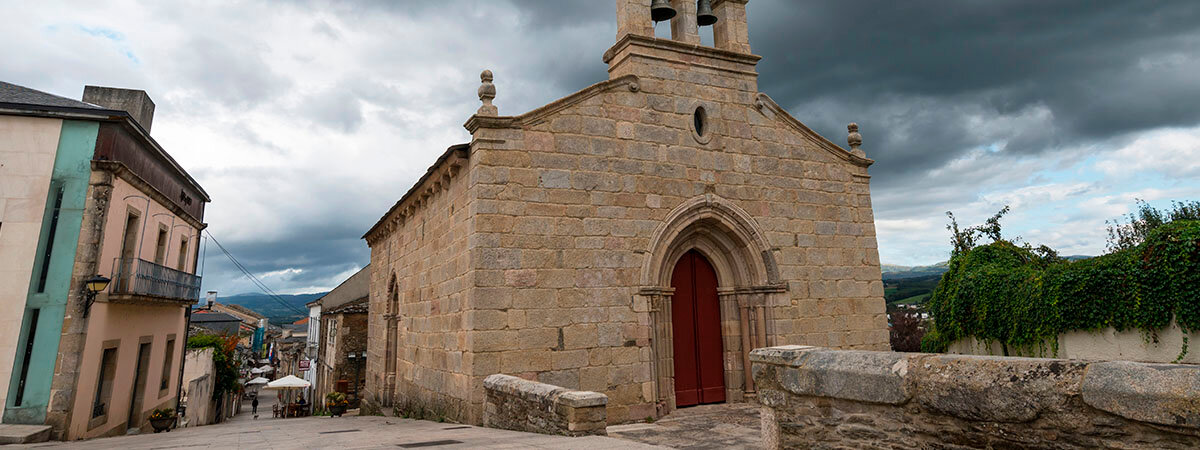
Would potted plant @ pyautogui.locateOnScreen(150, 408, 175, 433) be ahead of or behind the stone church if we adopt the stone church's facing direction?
behind

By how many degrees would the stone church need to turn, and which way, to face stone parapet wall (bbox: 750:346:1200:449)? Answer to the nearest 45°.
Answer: approximately 45° to its right

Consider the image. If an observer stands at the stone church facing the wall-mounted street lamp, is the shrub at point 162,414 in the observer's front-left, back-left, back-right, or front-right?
front-right

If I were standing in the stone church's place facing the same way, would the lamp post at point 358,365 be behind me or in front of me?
behind

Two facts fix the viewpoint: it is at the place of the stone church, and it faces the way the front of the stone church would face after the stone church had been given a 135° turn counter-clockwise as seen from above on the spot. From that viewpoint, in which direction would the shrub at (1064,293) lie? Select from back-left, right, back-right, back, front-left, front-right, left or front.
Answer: right

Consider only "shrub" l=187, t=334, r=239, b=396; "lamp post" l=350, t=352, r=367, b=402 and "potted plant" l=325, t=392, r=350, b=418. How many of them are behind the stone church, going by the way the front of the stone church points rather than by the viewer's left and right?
3

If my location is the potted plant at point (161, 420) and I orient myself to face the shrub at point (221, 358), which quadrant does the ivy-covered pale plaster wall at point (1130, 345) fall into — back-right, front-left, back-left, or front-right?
back-right

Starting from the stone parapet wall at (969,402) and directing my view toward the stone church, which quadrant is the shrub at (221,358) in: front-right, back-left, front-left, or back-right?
front-left

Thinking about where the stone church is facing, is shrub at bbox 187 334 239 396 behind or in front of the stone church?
behind

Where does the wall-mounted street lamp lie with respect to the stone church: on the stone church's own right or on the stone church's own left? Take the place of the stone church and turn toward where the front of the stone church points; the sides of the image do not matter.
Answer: on the stone church's own right

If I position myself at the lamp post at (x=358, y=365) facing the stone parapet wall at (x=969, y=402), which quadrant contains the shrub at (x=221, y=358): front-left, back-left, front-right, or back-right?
back-right

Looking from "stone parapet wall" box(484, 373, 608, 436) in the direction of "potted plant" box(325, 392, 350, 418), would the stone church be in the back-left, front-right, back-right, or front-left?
front-right

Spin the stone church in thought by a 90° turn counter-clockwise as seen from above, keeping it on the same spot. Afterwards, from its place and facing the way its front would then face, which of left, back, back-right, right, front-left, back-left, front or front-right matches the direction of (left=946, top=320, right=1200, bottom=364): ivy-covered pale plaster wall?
front-right

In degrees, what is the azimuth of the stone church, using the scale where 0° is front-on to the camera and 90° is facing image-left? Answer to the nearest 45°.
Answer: approximately 315°
